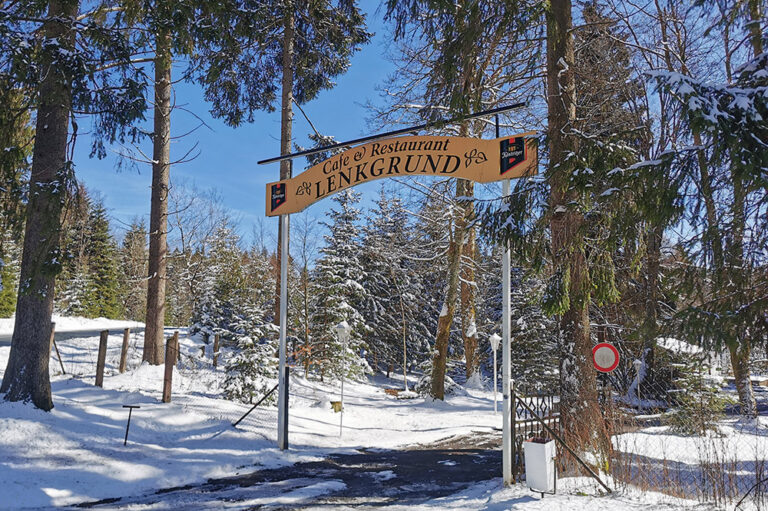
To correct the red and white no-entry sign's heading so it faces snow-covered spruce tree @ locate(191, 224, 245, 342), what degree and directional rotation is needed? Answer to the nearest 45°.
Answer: approximately 135° to its right

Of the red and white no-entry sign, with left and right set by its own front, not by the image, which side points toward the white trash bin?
front

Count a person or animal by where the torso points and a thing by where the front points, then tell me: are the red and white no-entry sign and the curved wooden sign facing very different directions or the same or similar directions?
same or similar directions

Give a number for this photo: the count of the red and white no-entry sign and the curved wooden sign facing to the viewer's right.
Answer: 0

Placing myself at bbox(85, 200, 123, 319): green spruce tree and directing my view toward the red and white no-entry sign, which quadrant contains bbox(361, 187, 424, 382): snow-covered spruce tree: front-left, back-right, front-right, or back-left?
front-left

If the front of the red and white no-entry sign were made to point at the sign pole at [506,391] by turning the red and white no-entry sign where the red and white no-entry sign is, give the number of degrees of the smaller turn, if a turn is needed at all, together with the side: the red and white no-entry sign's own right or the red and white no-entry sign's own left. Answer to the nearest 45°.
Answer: approximately 45° to the red and white no-entry sign's own right

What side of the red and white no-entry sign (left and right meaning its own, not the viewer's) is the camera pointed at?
front

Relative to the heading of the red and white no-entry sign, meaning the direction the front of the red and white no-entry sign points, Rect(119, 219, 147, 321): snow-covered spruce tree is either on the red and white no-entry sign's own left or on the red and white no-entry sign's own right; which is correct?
on the red and white no-entry sign's own right

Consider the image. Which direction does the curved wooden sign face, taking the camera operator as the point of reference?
facing the viewer and to the left of the viewer
